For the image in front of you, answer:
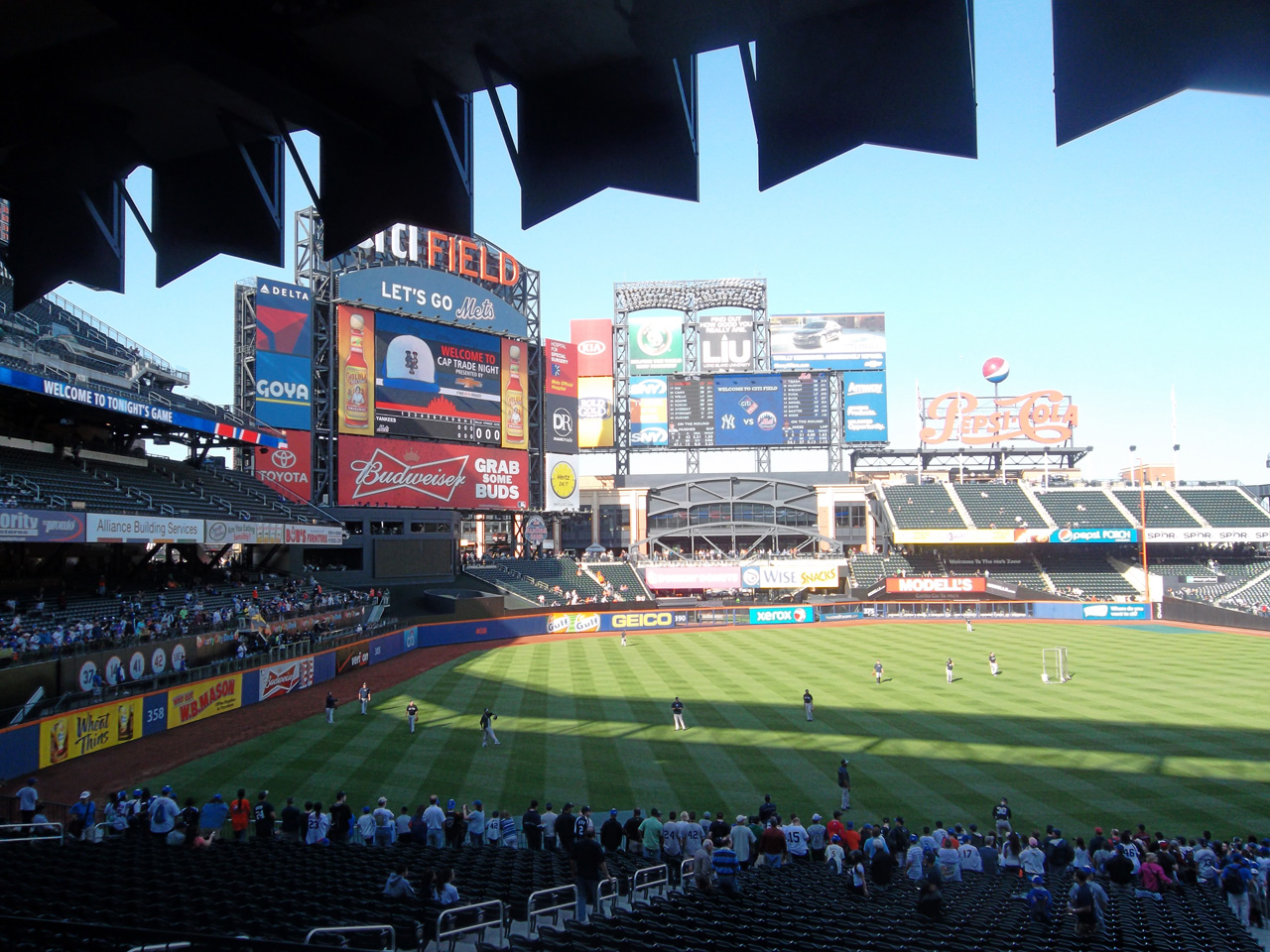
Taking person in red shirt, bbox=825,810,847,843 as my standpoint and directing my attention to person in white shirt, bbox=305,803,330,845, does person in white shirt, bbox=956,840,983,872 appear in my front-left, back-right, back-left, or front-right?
back-left

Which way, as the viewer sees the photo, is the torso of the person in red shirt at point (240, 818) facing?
away from the camera

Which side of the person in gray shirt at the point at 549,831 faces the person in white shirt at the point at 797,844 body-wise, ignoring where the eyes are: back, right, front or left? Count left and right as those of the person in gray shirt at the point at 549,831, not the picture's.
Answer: right

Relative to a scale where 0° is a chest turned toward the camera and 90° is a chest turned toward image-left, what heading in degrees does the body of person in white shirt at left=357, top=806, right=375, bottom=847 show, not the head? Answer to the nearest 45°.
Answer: approximately 180°

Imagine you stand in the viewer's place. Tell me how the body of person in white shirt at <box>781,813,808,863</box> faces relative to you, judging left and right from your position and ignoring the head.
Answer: facing away from the viewer

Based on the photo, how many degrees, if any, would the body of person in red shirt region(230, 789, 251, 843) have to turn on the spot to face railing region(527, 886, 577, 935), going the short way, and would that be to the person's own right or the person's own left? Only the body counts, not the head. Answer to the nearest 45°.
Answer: approximately 135° to the person's own right

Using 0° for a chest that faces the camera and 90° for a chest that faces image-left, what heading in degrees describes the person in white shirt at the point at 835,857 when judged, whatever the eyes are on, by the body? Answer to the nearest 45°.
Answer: approximately 180°

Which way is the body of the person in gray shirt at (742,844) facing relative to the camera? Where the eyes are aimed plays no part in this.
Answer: away from the camera

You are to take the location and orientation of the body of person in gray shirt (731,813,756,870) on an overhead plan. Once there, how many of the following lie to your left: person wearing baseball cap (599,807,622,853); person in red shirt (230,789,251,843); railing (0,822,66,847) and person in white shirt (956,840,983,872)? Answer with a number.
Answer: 3

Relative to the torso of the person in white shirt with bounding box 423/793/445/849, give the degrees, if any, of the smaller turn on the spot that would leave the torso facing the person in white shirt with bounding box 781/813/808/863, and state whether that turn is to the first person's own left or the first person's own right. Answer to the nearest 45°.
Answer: approximately 90° to the first person's own right

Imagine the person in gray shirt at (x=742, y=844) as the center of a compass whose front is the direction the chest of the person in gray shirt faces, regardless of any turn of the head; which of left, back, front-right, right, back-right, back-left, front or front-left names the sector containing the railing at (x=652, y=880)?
back-left

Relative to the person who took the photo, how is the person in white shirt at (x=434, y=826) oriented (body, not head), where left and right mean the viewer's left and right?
facing away from the viewer

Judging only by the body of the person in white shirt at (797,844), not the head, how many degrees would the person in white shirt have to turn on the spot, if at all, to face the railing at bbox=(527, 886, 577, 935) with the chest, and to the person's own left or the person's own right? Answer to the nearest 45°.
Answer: approximately 135° to the person's own left

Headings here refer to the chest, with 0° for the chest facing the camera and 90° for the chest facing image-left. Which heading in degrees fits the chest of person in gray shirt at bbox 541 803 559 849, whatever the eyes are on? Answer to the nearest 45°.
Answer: approximately 180°
